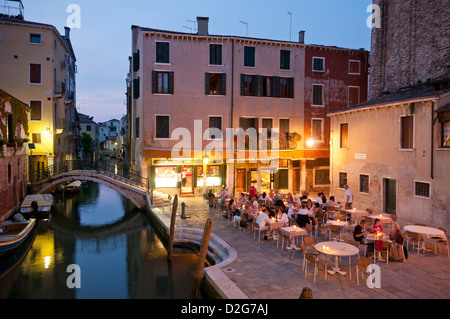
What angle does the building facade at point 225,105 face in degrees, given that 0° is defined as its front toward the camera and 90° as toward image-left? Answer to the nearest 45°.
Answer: approximately 0°

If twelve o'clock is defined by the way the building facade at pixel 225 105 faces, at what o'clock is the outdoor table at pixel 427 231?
The outdoor table is roughly at 11 o'clock from the building facade.

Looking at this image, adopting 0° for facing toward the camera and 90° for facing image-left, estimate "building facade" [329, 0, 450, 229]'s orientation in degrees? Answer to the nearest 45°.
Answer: approximately 45°

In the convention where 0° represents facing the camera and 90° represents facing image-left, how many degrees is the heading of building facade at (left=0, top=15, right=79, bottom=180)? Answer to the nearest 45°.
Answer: approximately 315°

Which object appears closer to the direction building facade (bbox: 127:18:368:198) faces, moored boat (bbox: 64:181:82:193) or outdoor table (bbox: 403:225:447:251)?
the outdoor table

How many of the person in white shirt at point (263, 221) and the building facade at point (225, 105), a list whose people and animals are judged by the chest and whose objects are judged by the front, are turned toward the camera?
1

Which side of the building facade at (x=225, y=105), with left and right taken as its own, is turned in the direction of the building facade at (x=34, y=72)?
right

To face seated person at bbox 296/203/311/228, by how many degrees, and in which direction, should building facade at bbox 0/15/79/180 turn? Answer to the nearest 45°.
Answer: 0° — it already faces them
